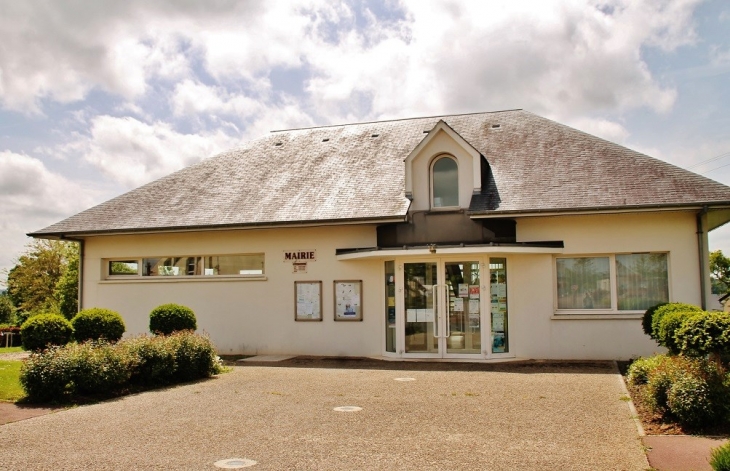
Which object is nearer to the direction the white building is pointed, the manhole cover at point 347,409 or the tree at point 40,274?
the manhole cover

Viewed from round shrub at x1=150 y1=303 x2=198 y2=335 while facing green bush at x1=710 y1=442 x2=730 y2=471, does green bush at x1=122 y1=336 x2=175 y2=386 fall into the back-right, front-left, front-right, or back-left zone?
front-right

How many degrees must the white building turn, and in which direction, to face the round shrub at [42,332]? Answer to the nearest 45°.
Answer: approximately 45° to its right

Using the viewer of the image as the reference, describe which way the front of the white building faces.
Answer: facing the viewer

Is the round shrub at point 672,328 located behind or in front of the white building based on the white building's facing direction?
in front

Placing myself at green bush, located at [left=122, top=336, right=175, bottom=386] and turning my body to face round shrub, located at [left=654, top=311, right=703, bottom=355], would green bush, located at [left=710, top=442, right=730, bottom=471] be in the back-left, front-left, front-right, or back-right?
front-right

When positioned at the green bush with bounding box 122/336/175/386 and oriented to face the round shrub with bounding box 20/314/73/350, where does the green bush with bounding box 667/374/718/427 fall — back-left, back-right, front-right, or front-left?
back-right

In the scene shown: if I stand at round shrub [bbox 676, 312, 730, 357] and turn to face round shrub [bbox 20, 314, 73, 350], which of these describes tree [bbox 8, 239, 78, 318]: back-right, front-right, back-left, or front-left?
front-right

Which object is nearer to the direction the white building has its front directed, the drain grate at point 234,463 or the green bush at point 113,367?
the drain grate

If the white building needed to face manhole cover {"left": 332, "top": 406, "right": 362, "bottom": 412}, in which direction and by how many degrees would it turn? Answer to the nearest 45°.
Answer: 0° — it already faces it

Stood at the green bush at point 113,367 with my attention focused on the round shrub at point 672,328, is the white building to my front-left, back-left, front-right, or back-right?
front-left

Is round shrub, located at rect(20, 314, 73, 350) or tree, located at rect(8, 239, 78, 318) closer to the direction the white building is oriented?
the round shrub

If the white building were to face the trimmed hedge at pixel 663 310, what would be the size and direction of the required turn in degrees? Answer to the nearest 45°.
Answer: approximately 45° to its left

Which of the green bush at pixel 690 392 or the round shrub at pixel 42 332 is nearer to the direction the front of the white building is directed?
the green bush

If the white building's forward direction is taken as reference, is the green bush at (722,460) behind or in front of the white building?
in front
